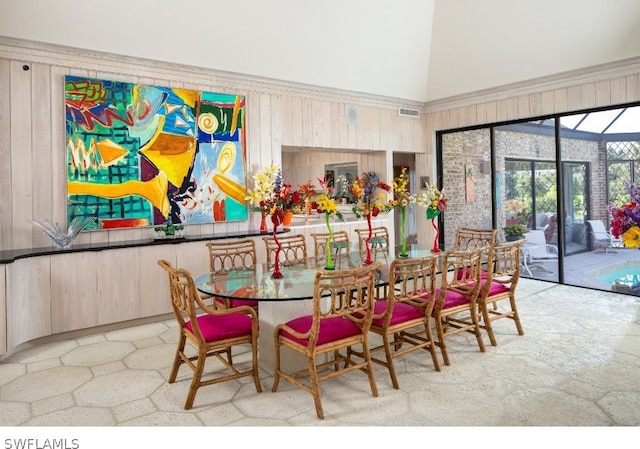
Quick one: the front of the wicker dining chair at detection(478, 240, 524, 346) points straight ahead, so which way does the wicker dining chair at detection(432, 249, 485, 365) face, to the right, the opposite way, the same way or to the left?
the same way

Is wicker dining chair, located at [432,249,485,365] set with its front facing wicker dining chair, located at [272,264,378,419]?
no

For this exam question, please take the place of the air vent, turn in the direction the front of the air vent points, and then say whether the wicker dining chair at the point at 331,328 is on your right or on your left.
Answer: on your right

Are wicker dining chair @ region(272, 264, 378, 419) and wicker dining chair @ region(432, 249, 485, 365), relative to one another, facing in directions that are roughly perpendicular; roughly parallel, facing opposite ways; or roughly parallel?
roughly parallel

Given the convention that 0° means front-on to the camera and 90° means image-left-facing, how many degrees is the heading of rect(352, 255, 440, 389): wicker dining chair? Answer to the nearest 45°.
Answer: approximately 135°

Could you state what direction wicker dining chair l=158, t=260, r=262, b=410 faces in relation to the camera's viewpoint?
facing away from the viewer and to the right of the viewer

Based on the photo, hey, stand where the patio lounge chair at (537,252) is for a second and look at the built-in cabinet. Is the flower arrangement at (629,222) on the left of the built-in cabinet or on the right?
left

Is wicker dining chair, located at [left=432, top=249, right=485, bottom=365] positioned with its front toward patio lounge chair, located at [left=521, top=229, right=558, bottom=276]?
no

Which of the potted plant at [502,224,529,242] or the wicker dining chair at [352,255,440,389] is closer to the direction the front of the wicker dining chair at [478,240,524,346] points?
the potted plant

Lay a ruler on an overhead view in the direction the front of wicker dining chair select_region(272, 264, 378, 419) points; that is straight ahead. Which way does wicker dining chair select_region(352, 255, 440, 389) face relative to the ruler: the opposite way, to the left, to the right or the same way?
the same way

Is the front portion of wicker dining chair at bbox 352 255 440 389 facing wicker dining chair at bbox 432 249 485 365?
no

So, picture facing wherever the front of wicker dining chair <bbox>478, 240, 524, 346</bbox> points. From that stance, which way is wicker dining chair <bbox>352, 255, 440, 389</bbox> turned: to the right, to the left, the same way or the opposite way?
the same way

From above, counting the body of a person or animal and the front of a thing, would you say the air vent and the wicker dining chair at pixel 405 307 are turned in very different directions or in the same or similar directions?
very different directions

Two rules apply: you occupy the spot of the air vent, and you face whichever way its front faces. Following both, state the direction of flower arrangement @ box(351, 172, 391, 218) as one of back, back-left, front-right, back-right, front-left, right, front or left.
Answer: front-right

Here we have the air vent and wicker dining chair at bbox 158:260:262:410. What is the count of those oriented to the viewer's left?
0

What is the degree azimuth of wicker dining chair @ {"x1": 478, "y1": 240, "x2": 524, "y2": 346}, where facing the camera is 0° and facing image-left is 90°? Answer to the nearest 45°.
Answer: approximately 135°

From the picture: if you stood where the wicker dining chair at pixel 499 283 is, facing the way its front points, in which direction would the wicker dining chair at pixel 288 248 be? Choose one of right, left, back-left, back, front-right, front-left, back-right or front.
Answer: front-left

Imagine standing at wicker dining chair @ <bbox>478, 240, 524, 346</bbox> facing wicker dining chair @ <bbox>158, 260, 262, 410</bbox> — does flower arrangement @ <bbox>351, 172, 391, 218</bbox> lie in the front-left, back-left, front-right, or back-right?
front-right

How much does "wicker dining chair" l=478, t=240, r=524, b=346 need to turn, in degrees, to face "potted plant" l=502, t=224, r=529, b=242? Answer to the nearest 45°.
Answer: approximately 45° to its right

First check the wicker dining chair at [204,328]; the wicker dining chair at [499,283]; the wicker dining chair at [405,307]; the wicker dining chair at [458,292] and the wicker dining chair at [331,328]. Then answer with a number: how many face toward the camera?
0

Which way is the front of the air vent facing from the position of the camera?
facing the viewer and to the right of the viewer
